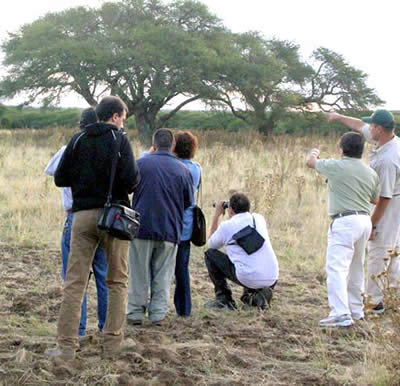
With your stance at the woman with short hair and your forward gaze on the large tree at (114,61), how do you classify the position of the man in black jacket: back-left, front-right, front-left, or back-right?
back-left

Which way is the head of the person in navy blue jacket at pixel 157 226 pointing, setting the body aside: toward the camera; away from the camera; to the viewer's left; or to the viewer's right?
away from the camera

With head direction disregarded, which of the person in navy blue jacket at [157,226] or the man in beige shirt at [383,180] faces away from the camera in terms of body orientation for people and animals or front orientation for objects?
the person in navy blue jacket

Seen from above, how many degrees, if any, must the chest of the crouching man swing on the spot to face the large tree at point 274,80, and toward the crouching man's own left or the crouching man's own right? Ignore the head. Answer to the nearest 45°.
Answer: approximately 45° to the crouching man's own right

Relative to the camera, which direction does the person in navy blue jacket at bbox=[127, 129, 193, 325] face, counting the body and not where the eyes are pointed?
away from the camera

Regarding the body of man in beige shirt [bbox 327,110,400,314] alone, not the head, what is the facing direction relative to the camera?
to the viewer's left

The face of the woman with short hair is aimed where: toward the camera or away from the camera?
away from the camera

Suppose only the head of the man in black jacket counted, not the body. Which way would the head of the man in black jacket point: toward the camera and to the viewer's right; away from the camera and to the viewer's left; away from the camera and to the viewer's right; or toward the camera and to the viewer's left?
away from the camera and to the viewer's right

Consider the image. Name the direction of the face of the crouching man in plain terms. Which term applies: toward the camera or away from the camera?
away from the camera

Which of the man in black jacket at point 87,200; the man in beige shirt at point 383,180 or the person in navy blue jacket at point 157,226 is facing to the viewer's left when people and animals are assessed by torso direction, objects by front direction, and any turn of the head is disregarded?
the man in beige shirt

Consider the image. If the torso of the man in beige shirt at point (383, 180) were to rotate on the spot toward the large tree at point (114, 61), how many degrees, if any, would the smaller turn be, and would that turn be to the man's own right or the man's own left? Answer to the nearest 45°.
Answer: approximately 45° to the man's own right

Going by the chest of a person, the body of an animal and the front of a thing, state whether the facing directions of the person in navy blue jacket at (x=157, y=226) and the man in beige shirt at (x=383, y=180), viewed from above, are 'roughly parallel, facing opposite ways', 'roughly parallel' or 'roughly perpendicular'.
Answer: roughly perpendicular

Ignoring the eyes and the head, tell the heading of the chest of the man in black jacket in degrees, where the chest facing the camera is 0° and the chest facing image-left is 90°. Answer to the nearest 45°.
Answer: approximately 180°

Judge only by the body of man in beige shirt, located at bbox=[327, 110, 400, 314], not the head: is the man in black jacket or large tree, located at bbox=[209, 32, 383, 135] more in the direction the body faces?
the man in black jacket

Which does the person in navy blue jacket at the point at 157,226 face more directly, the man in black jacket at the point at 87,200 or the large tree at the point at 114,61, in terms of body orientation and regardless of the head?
the large tree

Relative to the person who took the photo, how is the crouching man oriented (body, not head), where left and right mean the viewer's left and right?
facing away from the viewer and to the left of the viewer
